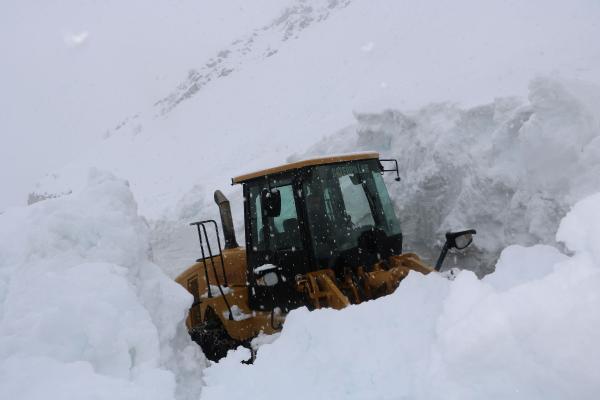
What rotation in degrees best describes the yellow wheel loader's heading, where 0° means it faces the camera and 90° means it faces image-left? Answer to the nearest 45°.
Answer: approximately 315°
